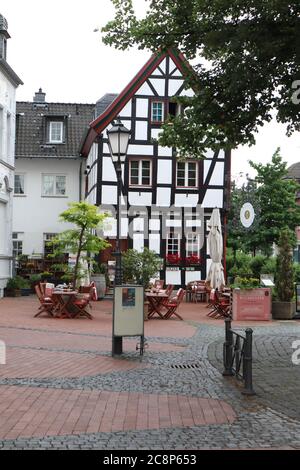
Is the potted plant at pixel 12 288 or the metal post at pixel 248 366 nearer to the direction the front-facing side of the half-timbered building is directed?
the metal post

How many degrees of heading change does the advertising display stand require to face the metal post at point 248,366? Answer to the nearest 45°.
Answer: approximately 45° to its left

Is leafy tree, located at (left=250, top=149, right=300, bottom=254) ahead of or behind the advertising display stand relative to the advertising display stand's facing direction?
behind

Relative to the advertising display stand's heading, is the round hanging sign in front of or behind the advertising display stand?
behind

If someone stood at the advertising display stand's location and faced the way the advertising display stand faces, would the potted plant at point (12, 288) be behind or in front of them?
behind

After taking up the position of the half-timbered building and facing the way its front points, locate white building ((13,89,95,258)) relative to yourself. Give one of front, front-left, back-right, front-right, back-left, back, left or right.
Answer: back-right

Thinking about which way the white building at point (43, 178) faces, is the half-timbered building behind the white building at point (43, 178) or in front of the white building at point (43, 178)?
in front

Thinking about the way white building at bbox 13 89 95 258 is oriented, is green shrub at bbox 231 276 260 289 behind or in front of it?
in front

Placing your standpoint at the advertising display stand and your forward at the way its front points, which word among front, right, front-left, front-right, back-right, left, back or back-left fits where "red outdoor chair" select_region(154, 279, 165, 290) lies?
back

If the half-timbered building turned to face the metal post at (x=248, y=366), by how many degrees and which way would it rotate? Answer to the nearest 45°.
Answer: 0° — it already faces it

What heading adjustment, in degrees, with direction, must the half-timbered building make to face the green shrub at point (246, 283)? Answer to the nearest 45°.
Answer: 0° — it already faces it

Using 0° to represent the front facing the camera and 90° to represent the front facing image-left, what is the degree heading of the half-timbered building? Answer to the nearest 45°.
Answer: approximately 0°

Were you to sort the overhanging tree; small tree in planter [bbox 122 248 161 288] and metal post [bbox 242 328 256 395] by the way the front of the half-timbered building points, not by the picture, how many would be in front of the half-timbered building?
3
